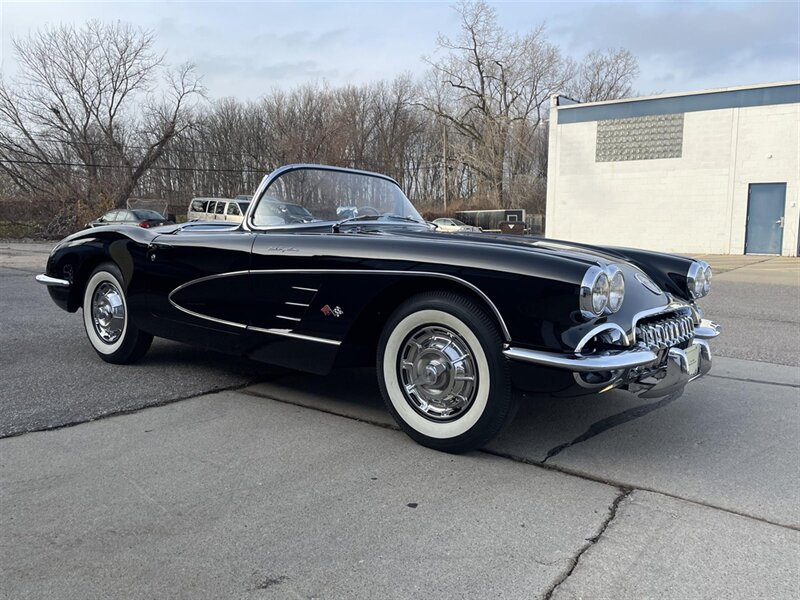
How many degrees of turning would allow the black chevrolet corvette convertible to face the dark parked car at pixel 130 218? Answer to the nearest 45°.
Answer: approximately 180°

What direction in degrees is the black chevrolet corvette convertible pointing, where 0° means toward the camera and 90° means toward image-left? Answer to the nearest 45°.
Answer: approximately 315°

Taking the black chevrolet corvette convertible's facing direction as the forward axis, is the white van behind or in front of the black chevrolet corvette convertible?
behind

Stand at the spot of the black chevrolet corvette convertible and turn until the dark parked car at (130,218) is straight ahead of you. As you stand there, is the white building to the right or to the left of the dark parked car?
right

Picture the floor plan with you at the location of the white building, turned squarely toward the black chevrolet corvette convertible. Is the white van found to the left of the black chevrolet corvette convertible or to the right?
right

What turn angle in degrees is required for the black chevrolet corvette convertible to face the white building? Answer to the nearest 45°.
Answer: approximately 90° to its left
